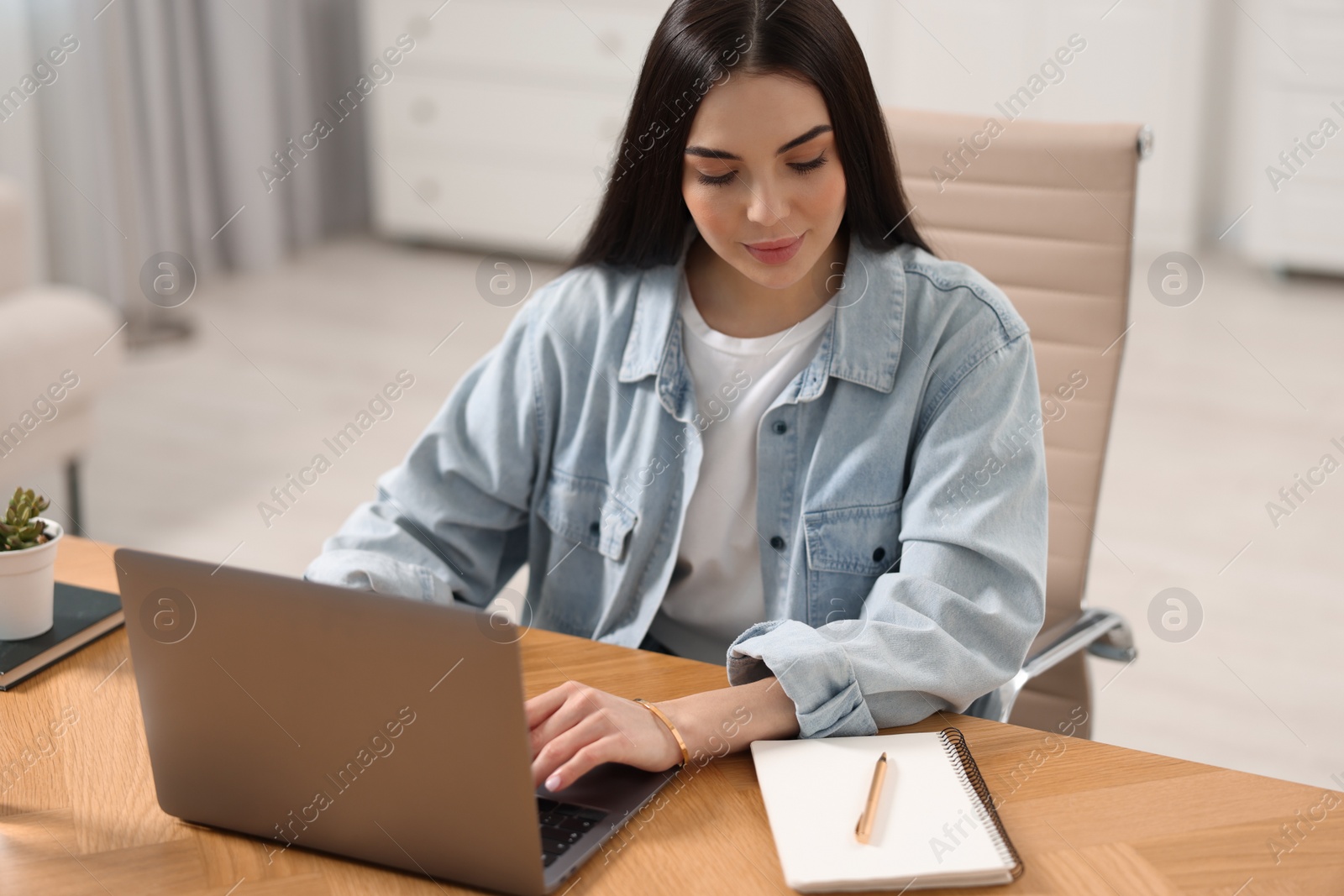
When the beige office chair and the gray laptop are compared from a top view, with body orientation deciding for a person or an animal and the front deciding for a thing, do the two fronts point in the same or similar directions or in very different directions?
very different directions

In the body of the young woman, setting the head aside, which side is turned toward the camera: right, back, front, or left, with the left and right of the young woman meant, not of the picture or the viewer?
front

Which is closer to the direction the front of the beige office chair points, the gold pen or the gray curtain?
the gold pen

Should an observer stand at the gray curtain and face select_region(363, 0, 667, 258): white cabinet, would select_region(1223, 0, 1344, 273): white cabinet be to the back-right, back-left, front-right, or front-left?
front-right

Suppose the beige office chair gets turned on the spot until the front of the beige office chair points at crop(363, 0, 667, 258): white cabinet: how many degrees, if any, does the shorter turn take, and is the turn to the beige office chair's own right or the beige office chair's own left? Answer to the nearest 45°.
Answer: approximately 90° to the beige office chair's own right

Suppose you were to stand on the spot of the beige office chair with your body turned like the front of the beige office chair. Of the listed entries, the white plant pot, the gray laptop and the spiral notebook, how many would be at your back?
0

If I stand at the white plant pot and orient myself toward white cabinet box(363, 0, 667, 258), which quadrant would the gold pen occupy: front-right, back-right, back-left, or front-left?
back-right

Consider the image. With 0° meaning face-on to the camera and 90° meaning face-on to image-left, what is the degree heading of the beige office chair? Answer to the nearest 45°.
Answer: approximately 45°

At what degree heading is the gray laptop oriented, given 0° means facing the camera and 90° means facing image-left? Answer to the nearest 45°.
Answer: approximately 225°

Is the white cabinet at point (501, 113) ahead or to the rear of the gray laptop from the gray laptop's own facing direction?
ahead

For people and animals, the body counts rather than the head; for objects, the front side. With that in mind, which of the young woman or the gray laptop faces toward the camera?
the young woman

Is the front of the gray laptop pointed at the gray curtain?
no

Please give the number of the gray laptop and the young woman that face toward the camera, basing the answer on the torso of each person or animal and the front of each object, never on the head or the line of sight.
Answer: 1

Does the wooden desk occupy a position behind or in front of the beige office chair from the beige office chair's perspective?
in front

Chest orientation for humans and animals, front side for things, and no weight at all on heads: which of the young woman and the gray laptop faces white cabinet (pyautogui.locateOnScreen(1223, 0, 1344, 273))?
the gray laptop

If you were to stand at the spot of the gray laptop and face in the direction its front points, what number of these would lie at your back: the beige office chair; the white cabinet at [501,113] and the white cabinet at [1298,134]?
0
